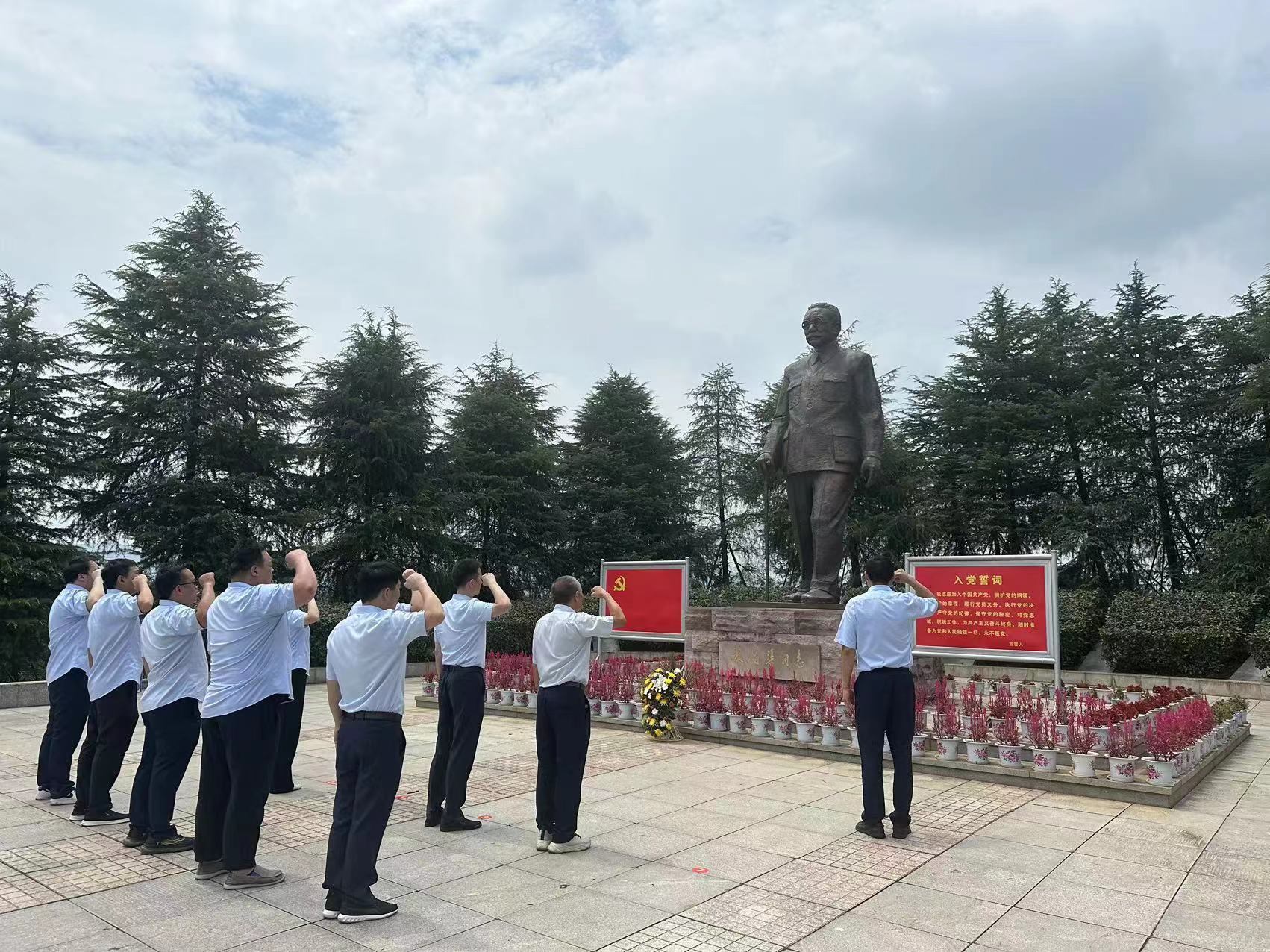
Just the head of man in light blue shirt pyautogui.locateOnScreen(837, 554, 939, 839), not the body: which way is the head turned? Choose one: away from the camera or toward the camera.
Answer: away from the camera

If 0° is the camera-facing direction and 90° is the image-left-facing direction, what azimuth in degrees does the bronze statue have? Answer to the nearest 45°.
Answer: approximately 45°

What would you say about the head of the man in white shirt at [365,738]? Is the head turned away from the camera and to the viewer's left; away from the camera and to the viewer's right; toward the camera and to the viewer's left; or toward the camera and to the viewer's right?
away from the camera and to the viewer's right

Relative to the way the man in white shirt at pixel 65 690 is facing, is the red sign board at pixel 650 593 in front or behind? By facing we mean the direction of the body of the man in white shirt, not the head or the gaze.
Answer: in front

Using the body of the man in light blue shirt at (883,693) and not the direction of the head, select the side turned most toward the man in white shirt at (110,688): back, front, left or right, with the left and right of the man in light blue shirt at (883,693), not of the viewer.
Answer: left

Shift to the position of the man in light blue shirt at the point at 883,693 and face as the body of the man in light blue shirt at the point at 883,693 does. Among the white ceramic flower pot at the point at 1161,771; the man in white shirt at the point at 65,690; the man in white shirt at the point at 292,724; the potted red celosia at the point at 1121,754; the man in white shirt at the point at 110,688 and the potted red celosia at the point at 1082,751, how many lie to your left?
3

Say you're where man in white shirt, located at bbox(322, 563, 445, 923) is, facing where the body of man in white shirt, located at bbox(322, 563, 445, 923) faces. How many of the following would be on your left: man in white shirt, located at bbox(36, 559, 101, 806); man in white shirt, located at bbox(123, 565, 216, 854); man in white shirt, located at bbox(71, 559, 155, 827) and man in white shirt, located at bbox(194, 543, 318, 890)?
4

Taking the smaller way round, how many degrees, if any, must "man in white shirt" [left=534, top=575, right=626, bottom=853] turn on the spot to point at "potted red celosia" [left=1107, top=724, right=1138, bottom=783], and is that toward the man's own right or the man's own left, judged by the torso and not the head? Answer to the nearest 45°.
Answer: approximately 45° to the man's own right

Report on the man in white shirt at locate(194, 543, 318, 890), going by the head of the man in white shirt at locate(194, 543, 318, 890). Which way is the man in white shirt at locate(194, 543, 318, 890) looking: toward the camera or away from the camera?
away from the camera

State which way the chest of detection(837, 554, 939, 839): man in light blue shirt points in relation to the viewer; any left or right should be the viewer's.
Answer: facing away from the viewer

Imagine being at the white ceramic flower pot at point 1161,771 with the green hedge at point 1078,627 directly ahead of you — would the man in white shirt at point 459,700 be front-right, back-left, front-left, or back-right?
back-left

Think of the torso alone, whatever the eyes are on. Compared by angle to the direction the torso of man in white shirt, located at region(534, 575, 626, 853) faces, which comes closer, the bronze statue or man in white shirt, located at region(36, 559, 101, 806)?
the bronze statue

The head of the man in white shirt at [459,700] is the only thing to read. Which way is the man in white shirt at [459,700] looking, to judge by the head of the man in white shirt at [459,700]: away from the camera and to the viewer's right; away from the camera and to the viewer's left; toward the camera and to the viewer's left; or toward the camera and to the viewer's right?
away from the camera and to the viewer's right

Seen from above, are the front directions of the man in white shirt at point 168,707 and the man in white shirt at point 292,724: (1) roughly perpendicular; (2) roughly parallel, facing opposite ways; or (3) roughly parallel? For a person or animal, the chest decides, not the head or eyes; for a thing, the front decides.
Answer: roughly parallel

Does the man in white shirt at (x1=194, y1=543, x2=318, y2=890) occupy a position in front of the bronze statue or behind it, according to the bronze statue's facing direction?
in front

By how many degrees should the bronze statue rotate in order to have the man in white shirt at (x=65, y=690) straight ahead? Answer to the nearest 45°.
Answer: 0° — it already faces them

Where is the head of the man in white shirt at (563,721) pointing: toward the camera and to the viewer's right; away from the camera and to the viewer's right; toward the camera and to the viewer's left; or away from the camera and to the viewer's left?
away from the camera and to the viewer's right
